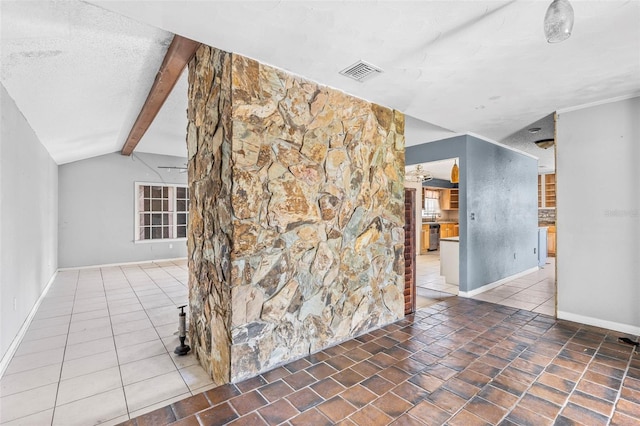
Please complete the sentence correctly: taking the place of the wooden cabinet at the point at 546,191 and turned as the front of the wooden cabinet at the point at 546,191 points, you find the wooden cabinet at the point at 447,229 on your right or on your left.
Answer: on your right

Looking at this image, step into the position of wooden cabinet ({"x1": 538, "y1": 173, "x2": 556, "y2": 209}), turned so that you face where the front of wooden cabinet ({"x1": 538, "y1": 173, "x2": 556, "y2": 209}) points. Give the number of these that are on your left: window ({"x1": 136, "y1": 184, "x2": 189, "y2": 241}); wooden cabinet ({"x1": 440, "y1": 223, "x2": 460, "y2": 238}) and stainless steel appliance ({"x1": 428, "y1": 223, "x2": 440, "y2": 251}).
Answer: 0

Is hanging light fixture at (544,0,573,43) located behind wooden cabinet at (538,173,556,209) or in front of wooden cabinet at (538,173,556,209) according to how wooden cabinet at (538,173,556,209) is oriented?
in front

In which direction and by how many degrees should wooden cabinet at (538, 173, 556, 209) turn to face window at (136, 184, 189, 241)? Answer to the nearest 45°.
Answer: approximately 45° to its right

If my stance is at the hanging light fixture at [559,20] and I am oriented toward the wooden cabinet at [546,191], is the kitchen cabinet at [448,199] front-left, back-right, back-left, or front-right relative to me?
front-left

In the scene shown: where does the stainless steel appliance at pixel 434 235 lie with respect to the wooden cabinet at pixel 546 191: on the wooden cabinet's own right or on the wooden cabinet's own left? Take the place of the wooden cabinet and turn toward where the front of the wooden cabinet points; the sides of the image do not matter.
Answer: on the wooden cabinet's own right

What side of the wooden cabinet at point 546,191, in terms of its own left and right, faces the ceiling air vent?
front

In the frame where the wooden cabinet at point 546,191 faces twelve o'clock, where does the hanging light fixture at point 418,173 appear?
The hanging light fixture is roughly at 1 o'clock from the wooden cabinet.
